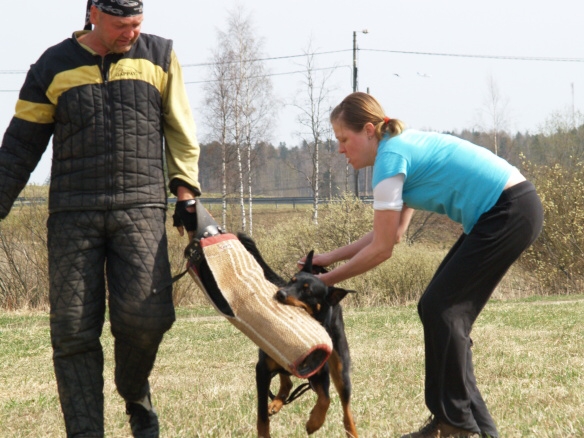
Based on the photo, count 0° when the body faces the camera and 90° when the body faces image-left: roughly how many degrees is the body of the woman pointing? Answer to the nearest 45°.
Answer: approximately 90°

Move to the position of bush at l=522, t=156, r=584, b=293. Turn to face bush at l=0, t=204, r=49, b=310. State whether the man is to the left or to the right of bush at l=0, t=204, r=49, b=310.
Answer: left

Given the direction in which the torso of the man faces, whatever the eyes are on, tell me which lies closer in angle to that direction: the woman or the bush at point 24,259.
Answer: the woman

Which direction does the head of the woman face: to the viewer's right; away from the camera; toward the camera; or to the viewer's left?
to the viewer's left

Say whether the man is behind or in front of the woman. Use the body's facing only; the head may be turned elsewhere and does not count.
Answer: in front

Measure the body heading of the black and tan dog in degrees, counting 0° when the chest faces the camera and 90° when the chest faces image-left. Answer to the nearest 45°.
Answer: approximately 315°

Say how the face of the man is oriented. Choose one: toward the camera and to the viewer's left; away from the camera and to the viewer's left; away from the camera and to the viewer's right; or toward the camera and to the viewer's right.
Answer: toward the camera and to the viewer's right

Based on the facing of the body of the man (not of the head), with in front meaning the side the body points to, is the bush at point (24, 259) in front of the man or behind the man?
behind

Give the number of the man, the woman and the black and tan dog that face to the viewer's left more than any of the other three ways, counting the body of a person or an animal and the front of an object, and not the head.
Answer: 1

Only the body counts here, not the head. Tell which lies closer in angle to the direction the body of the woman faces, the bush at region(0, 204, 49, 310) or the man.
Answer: the man

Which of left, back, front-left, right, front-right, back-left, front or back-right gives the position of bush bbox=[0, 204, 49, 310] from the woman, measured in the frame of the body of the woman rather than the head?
front-right

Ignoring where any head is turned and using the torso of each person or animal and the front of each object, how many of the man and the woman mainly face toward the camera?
1
